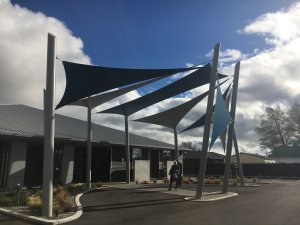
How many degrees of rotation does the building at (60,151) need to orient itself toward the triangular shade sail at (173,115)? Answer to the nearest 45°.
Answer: approximately 45° to its left

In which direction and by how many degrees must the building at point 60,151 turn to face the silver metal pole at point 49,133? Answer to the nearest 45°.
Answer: approximately 45° to its right

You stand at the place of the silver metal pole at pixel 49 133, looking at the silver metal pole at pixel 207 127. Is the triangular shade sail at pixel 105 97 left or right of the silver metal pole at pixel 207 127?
left

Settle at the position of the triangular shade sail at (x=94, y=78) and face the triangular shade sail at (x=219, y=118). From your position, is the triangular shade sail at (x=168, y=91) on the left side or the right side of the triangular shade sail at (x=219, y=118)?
left

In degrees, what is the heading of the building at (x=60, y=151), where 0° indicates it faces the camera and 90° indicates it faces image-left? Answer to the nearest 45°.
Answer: approximately 315°
